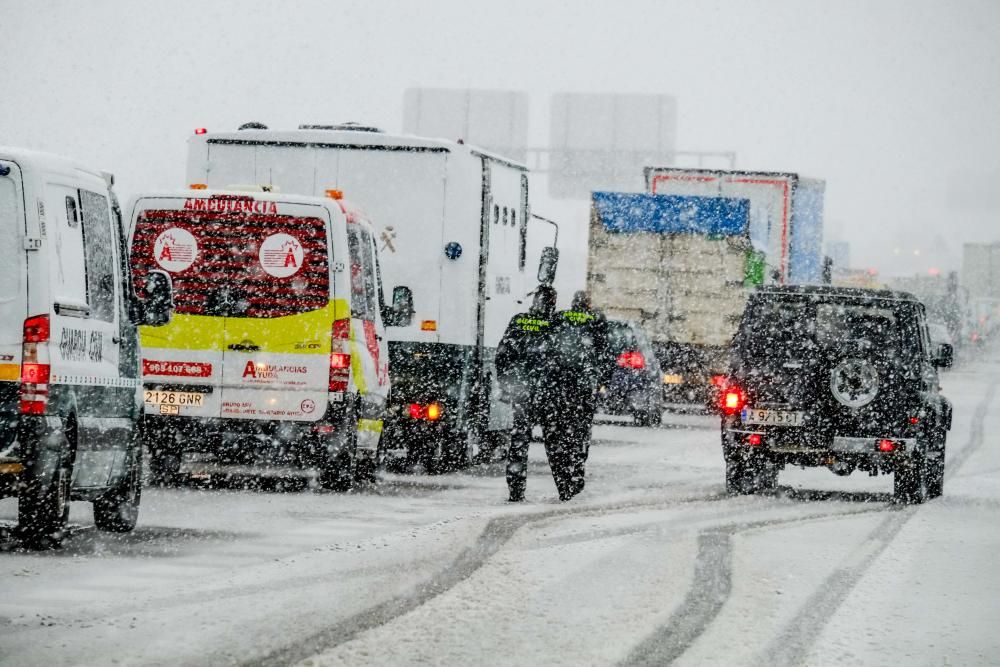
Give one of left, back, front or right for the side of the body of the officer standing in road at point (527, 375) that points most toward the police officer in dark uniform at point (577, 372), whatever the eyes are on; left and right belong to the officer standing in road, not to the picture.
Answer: right

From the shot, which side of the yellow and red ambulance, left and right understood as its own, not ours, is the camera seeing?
back

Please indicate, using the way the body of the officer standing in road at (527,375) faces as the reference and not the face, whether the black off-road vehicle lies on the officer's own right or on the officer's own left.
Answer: on the officer's own right

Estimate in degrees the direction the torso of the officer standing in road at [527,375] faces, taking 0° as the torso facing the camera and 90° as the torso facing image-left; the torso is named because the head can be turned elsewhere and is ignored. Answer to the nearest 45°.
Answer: approximately 180°

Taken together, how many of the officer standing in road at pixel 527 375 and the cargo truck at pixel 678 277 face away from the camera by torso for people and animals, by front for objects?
2

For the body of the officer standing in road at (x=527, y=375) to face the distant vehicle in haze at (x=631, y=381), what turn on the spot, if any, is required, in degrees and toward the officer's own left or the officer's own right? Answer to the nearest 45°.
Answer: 0° — they already face it

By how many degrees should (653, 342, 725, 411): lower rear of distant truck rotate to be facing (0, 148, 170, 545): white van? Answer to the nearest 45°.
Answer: approximately 180°

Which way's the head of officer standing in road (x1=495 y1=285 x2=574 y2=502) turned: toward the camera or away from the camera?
away from the camera

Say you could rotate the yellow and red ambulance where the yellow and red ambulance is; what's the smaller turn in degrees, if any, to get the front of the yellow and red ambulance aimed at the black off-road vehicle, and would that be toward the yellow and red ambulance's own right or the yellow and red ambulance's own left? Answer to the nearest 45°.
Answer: approximately 90° to the yellow and red ambulance's own right

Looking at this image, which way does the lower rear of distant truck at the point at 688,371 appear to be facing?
away from the camera

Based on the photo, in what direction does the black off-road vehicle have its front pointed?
away from the camera

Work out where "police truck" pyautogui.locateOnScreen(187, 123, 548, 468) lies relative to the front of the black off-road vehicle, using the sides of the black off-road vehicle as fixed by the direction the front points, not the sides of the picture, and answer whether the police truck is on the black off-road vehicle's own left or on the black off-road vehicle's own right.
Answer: on the black off-road vehicle's own left

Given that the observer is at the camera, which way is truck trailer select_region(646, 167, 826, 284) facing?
facing away from the viewer

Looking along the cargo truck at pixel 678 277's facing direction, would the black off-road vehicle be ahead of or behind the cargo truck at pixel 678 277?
behind
